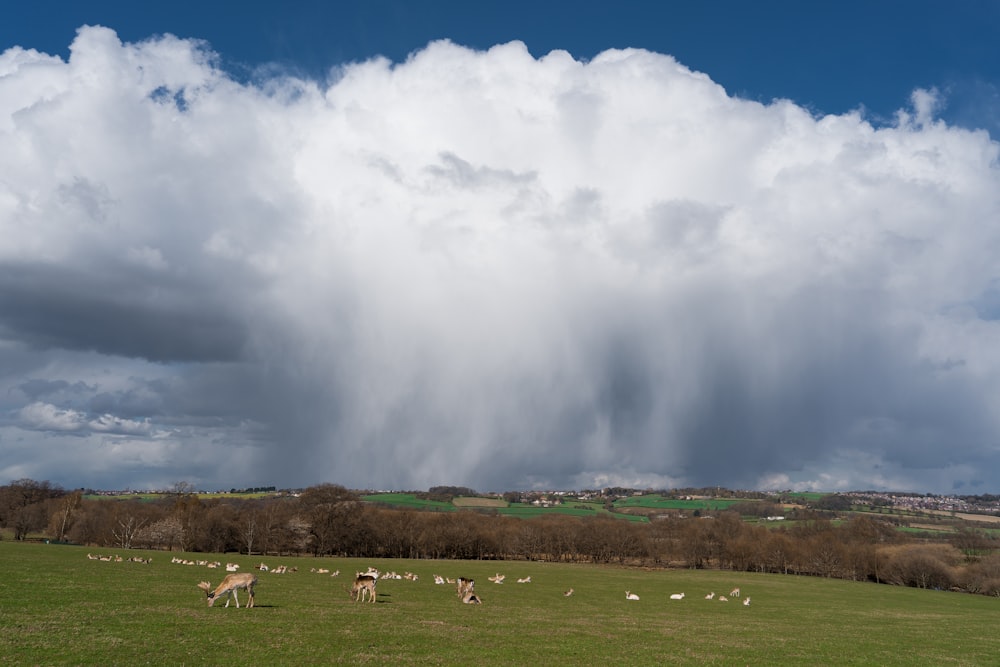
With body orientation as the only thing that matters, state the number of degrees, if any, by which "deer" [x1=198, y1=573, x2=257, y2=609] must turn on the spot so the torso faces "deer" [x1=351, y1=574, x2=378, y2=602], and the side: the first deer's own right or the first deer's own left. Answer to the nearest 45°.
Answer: approximately 135° to the first deer's own right

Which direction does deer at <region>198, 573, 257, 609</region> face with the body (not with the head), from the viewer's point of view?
to the viewer's left

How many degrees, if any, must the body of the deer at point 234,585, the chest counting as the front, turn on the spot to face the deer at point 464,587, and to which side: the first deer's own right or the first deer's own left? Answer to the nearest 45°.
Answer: approximately 135° to the first deer's own right
